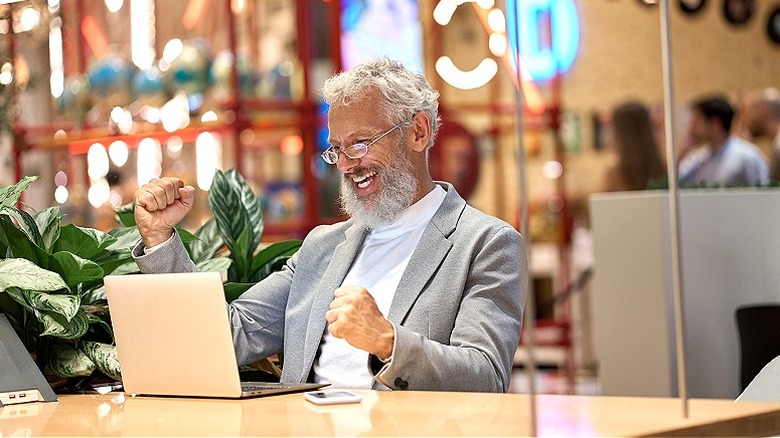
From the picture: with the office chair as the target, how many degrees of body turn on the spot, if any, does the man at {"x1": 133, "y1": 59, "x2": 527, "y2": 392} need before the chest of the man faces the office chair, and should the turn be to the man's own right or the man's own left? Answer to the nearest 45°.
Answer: approximately 180°

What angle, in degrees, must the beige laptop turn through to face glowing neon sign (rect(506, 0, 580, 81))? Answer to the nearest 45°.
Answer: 0° — it already faces it

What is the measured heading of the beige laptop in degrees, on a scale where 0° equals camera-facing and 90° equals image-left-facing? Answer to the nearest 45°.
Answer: approximately 225°

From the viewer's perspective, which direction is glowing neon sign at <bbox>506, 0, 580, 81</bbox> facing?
toward the camera

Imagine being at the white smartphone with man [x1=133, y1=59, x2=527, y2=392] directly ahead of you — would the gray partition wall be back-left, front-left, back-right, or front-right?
front-right

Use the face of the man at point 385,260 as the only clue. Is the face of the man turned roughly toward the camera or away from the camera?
toward the camera

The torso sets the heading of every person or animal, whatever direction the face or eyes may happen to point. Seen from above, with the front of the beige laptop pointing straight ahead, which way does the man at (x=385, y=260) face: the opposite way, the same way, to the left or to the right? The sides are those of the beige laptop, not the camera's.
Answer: the opposite way

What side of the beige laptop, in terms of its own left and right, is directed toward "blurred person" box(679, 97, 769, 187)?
front

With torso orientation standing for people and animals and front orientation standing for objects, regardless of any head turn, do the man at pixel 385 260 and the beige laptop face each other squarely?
yes

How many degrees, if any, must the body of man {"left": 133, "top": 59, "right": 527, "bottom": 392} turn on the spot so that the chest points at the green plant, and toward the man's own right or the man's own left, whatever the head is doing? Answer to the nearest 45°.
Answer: approximately 45° to the man's own right

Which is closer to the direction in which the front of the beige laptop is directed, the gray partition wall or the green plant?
the gray partition wall

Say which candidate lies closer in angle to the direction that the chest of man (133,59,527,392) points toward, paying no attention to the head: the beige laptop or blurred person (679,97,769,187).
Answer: the beige laptop

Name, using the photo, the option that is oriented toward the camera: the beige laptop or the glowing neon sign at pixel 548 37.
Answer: the glowing neon sign

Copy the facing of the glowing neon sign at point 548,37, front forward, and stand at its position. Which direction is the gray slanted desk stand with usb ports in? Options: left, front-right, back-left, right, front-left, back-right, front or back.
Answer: front

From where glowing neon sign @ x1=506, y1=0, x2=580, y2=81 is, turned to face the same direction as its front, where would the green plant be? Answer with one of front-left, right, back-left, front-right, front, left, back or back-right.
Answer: front

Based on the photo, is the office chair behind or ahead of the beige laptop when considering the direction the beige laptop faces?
ahead

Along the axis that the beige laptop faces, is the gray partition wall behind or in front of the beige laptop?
in front
